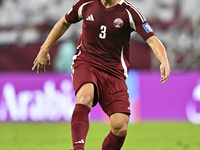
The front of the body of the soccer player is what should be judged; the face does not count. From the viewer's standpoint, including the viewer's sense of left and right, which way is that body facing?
facing the viewer
